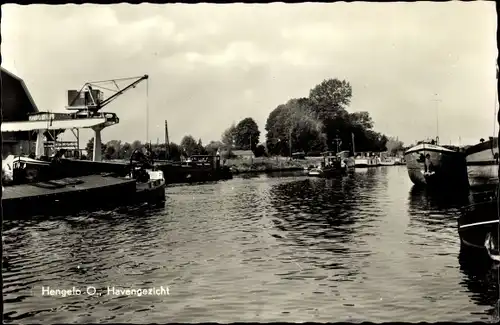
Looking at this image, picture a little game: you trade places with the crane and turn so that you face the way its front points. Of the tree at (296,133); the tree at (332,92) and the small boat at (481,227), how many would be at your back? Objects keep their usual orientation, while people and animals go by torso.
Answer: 0

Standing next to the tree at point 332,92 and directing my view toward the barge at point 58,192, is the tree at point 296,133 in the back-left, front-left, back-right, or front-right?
front-right

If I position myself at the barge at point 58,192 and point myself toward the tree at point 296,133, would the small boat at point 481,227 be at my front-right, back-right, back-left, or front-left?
back-right

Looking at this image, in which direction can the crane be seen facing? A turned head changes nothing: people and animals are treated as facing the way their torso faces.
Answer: to the viewer's right

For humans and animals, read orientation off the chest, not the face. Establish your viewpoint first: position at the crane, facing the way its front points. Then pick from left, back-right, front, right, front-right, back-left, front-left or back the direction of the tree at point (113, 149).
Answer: left

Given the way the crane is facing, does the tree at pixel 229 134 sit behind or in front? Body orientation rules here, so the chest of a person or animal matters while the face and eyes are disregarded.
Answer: in front

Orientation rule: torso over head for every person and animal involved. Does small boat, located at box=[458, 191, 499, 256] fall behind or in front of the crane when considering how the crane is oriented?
in front

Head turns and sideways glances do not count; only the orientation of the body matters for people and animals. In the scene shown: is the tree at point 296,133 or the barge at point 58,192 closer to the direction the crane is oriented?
the tree

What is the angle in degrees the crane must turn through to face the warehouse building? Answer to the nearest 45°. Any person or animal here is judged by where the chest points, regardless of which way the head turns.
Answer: approximately 180°

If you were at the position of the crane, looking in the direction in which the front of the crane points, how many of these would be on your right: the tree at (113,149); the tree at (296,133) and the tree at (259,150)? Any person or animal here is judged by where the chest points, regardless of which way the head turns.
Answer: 0

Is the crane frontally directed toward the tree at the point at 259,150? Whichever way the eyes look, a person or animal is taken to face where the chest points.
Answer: no
